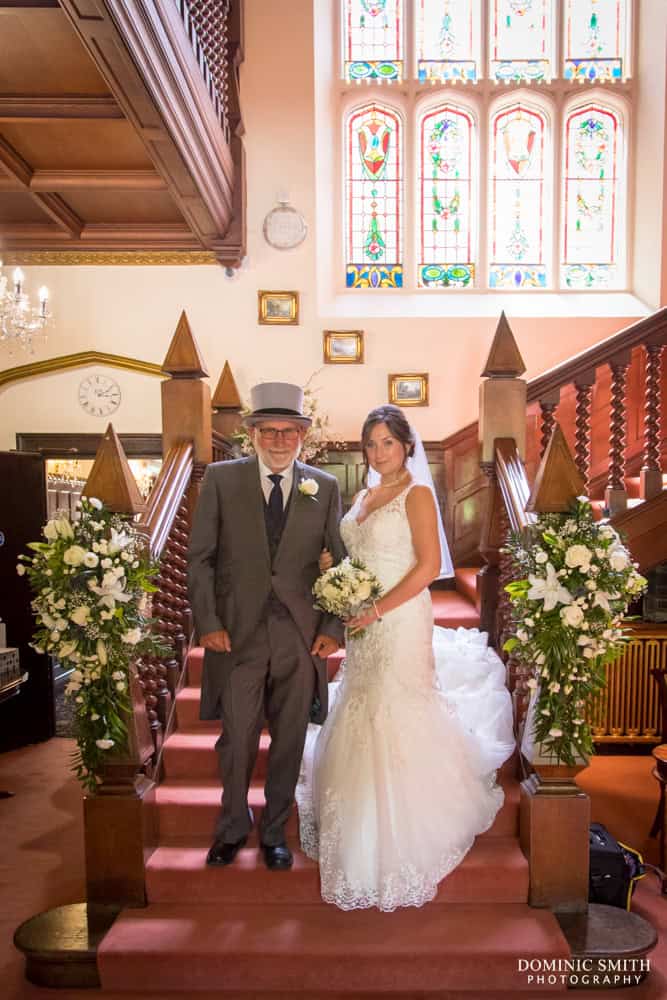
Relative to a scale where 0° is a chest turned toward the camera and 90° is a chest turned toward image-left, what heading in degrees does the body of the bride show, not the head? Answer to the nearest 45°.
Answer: approximately 45°

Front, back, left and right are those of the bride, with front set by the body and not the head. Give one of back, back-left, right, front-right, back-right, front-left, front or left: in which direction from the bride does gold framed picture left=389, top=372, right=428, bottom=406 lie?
back-right

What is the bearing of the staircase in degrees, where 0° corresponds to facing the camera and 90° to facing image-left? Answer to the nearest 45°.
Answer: approximately 0°
